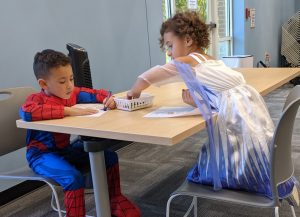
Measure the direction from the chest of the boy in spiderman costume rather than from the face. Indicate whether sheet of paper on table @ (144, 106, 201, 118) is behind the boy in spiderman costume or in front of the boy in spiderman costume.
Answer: in front

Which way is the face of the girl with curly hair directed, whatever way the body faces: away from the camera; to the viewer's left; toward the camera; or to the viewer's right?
to the viewer's left

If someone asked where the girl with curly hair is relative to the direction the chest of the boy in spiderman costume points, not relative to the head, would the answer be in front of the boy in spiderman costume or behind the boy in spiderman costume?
in front

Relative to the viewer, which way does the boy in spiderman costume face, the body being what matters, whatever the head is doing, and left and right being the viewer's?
facing the viewer and to the right of the viewer
